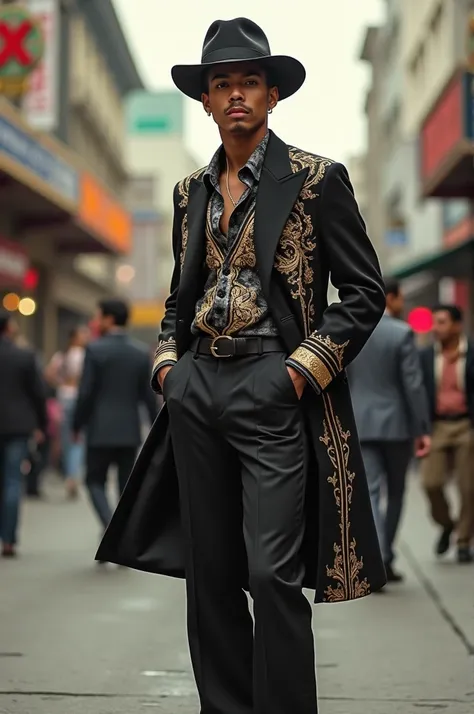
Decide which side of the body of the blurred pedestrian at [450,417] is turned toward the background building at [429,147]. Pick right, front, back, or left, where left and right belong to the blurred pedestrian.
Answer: back

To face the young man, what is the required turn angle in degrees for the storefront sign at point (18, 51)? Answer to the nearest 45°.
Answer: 0° — it already faces them

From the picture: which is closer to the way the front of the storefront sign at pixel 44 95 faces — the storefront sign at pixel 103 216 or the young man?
the young man
